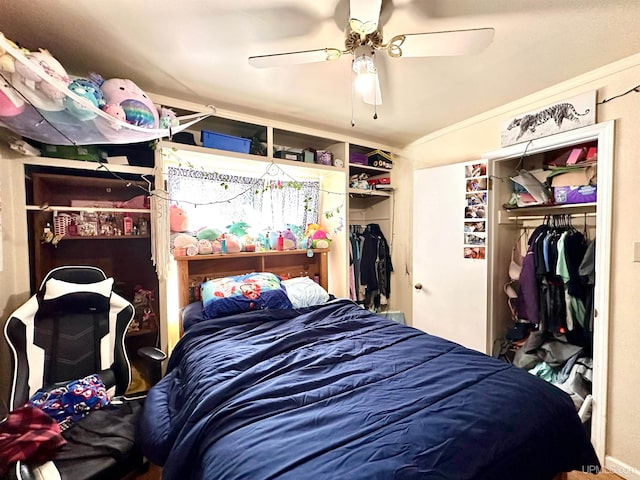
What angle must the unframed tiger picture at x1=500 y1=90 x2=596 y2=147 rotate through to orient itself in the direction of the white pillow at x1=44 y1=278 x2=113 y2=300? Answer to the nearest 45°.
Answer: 0° — it already faces it

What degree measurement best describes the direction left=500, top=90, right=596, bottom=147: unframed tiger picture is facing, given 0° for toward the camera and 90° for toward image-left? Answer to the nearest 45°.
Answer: approximately 45°

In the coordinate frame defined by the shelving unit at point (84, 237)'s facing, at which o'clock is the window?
The window is roughly at 9 o'clock from the shelving unit.

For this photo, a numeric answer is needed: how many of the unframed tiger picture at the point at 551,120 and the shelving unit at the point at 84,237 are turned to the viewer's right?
0

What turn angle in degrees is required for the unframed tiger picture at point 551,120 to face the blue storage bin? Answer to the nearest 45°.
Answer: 0° — it already faces it

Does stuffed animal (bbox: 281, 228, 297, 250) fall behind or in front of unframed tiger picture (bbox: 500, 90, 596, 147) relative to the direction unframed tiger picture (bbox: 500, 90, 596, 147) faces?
in front

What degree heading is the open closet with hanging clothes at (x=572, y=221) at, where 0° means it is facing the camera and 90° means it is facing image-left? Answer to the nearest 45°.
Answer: approximately 45°

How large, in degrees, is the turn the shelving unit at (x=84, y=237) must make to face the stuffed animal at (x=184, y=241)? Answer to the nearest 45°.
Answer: approximately 90° to its left

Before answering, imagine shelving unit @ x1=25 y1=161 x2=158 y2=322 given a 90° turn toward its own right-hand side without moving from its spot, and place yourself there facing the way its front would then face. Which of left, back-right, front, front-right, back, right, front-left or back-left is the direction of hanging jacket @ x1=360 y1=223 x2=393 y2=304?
back

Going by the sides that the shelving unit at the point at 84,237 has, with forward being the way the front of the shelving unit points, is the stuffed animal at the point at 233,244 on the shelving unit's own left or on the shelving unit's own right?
on the shelving unit's own left

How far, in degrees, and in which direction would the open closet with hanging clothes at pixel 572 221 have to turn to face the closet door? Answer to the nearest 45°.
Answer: approximately 45° to its right

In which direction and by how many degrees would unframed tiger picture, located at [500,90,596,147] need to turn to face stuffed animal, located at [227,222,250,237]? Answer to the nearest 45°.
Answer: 0° — it already faces it

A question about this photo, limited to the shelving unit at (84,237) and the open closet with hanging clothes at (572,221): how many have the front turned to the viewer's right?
0

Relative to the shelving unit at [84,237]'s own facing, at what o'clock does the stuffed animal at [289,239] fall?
The stuffed animal is roughly at 9 o'clock from the shelving unit.

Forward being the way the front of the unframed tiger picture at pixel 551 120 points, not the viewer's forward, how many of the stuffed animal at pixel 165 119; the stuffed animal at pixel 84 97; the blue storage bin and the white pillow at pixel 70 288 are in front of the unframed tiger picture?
4

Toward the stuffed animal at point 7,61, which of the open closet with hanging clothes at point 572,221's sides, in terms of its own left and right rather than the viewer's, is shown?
front

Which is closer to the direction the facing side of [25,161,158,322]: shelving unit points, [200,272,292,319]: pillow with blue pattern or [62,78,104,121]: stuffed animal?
the stuffed animal

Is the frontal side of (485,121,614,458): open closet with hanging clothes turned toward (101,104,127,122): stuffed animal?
yes
